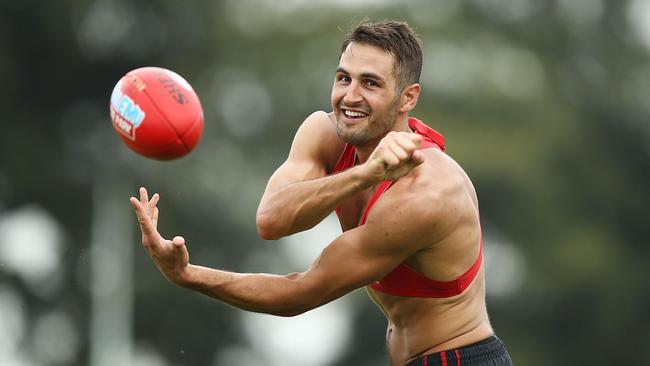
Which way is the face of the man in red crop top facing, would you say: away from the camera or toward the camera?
toward the camera

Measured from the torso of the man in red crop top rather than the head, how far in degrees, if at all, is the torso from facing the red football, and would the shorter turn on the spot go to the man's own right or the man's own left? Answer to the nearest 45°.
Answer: approximately 45° to the man's own right

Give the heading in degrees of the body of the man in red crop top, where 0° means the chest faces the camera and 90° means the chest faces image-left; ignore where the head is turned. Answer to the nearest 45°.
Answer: approximately 45°
